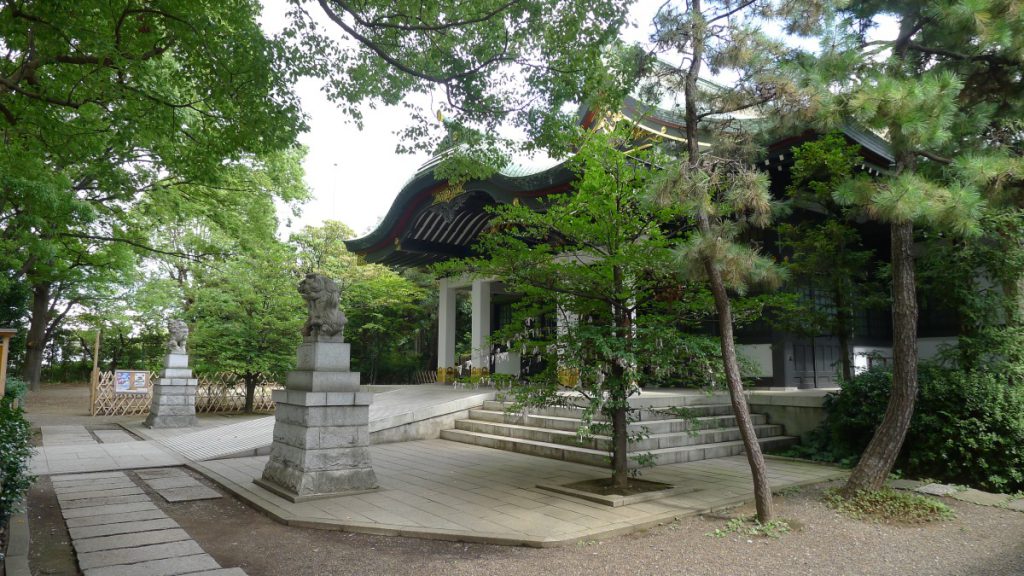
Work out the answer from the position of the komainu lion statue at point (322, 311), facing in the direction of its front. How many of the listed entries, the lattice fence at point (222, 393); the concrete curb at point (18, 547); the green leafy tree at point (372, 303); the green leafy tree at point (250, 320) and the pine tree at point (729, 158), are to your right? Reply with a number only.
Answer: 3

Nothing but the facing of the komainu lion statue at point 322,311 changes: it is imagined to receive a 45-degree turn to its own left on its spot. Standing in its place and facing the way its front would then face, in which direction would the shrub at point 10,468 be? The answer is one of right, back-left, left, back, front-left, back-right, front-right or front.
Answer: front

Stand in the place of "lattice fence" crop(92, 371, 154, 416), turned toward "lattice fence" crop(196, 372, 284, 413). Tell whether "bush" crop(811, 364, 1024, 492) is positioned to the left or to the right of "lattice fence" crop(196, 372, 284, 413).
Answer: right

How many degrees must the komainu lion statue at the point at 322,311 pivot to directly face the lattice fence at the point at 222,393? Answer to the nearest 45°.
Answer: approximately 90° to its right

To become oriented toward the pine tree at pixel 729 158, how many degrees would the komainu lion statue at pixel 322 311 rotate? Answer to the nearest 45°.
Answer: approximately 135° to its left

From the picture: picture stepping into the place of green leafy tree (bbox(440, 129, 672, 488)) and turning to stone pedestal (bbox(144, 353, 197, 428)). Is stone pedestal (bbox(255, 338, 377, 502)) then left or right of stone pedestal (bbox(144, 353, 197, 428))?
left

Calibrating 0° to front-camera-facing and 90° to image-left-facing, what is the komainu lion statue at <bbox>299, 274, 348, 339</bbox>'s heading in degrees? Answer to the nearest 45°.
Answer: approximately 90°

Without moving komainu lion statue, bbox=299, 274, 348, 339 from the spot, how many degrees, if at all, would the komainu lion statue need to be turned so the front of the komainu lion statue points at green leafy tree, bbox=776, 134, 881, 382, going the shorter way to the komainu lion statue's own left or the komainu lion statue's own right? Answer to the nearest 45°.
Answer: approximately 180°

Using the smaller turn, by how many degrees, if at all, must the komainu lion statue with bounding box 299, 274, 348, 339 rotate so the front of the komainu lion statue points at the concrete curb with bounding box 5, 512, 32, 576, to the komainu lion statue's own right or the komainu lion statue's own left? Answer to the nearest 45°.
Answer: approximately 45° to the komainu lion statue's own left
